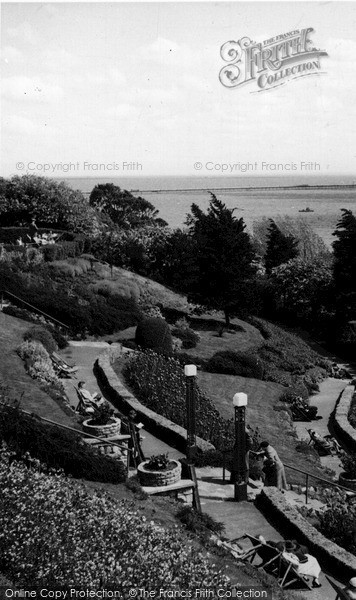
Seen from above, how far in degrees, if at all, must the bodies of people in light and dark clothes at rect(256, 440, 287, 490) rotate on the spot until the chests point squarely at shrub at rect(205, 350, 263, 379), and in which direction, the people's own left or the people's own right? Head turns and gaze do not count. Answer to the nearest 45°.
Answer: approximately 90° to the people's own right

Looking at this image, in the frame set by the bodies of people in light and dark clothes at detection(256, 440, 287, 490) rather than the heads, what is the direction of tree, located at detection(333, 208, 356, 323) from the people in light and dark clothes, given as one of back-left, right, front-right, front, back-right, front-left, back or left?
right

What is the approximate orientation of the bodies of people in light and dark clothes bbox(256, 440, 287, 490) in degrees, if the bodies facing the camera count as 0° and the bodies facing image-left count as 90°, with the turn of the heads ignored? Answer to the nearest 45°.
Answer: approximately 90°

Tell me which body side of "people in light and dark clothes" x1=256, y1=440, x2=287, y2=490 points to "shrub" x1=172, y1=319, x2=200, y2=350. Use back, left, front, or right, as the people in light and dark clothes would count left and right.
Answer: right

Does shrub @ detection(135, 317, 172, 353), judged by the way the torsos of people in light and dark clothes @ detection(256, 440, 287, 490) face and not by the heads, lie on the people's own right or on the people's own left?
on the people's own right

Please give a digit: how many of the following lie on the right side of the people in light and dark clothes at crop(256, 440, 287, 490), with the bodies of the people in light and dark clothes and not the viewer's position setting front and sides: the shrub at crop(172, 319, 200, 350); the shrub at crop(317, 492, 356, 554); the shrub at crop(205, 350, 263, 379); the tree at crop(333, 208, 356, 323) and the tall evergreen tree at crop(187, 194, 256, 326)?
4

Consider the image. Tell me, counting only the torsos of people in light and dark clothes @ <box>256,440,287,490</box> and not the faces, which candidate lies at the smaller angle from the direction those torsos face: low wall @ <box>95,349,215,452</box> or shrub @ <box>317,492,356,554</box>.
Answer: the low wall
